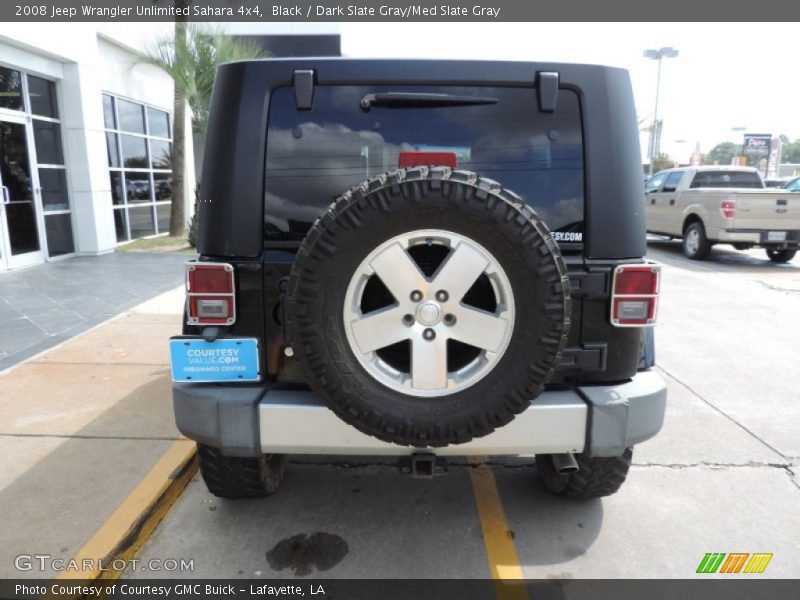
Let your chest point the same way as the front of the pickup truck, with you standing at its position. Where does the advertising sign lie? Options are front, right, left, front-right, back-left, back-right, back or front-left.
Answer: front-right

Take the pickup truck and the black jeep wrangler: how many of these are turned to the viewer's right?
0

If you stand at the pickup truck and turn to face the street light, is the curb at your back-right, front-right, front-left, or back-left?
back-left

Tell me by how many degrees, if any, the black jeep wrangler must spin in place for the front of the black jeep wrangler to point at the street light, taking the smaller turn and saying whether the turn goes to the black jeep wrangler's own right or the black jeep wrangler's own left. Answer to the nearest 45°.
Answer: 0° — it already faces it

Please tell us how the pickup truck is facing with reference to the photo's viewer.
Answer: facing away from the viewer and to the left of the viewer

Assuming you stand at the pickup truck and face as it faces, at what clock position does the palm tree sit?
The palm tree is roughly at 10 o'clock from the pickup truck.

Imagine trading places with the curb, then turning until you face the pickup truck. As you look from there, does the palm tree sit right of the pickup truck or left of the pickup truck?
left

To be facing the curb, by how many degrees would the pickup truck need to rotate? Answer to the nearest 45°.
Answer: approximately 135° to its left

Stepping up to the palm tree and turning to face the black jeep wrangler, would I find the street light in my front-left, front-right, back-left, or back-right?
back-left

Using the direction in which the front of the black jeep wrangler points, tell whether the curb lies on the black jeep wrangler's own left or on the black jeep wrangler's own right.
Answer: on the black jeep wrangler's own left

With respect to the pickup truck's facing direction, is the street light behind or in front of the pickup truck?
in front

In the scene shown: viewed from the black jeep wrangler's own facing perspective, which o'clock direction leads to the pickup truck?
The pickup truck is roughly at 1 o'clock from the black jeep wrangler.

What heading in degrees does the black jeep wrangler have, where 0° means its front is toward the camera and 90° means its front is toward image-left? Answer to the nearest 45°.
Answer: approximately 180°
